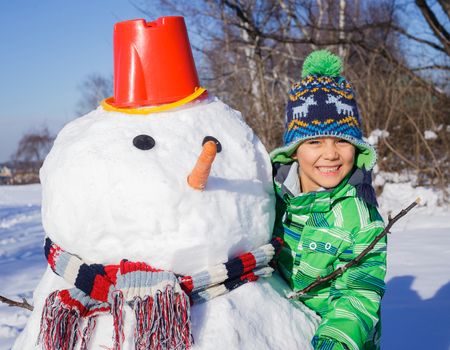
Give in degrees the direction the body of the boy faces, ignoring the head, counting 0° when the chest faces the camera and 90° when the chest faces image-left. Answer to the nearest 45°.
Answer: approximately 45°

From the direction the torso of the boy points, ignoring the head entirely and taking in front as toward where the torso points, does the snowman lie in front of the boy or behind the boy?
in front

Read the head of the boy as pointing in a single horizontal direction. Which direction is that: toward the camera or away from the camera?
toward the camera
